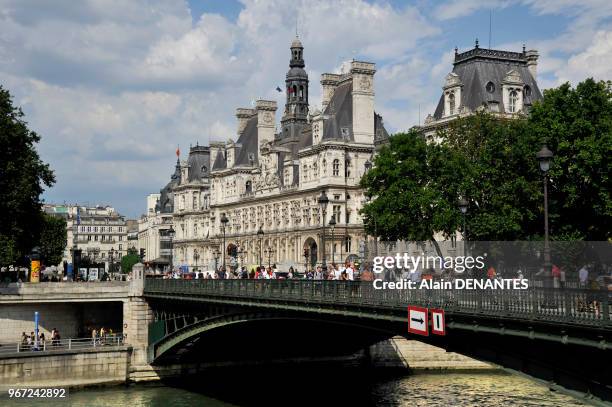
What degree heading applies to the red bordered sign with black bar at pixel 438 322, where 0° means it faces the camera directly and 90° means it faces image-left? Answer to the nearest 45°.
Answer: approximately 45°

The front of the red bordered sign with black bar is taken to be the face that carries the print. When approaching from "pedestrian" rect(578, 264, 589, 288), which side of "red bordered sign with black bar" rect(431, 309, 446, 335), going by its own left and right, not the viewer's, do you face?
left
